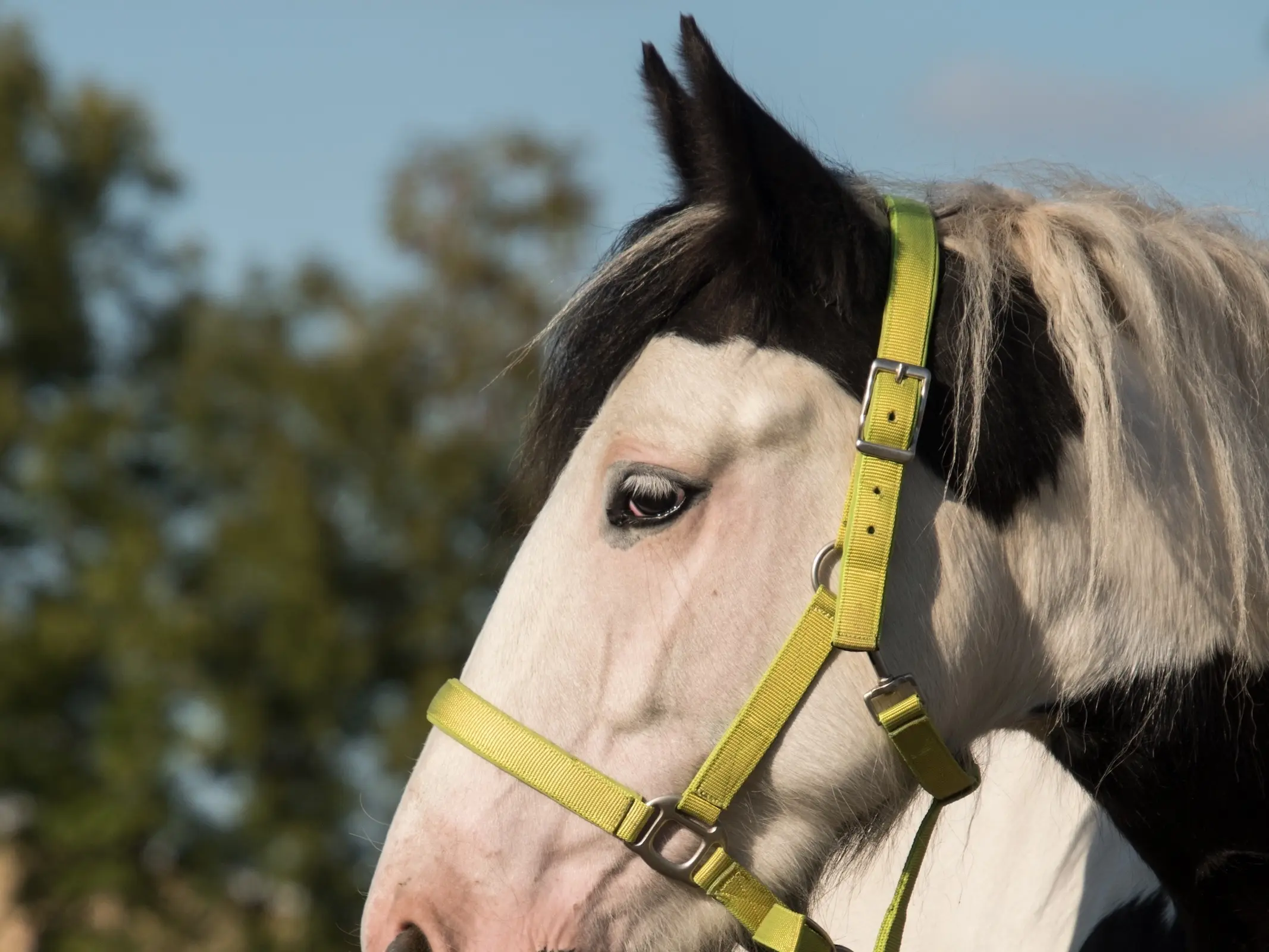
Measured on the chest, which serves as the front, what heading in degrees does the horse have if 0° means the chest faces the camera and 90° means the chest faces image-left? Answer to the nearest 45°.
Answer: approximately 90°

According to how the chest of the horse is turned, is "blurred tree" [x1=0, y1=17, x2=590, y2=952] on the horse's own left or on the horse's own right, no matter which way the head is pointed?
on the horse's own right
